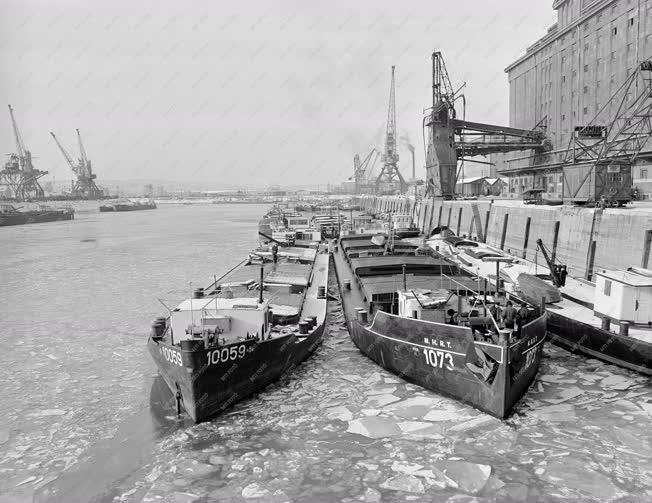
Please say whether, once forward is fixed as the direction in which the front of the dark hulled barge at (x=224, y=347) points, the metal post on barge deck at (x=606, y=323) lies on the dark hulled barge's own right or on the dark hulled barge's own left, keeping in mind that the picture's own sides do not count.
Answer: on the dark hulled barge's own left

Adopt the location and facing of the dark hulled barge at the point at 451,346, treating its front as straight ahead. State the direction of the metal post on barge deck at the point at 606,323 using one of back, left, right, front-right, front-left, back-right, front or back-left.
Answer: left

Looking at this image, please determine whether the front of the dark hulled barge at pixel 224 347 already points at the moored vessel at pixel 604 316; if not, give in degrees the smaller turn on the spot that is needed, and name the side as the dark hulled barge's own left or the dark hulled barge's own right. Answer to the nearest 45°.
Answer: approximately 135° to the dark hulled barge's own left

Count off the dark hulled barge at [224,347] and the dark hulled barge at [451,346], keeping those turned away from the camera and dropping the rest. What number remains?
0

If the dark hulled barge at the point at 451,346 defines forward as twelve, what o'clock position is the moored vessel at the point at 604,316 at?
The moored vessel is roughly at 9 o'clock from the dark hulled barge.

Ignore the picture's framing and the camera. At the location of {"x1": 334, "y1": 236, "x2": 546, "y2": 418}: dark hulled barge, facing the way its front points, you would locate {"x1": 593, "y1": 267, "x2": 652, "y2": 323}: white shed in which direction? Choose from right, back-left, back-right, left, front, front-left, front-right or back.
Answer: left

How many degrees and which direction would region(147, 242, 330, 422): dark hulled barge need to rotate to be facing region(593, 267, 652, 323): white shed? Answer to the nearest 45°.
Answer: approximately 135° to its left

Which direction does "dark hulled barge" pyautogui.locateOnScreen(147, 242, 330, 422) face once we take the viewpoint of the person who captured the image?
facing the viewer and to the left of the viewer
